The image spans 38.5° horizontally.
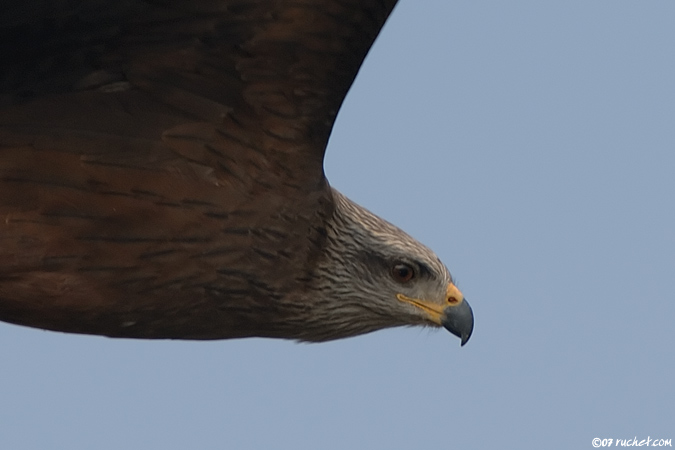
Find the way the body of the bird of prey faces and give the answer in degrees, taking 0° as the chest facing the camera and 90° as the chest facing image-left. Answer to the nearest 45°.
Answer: approximately 270°
